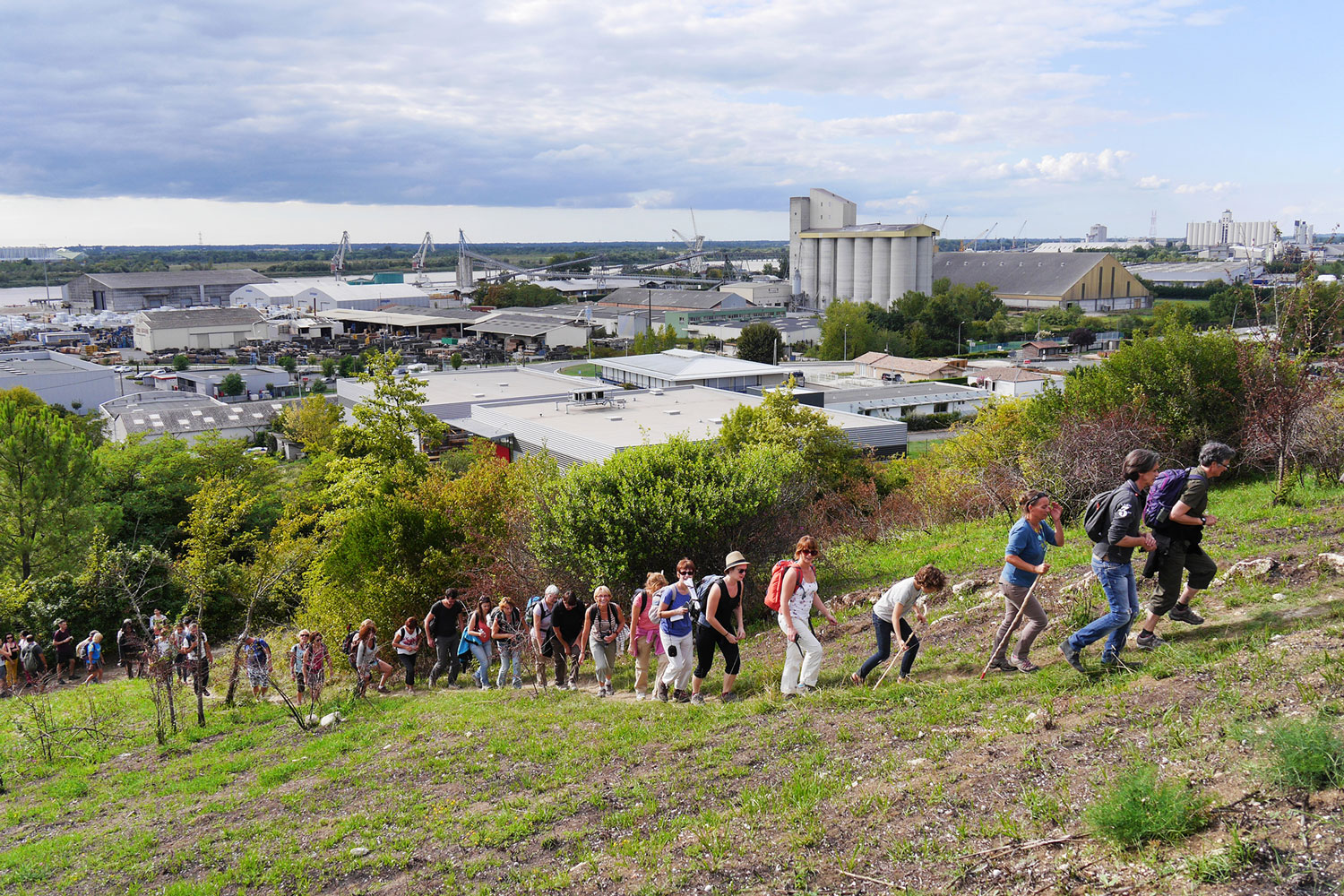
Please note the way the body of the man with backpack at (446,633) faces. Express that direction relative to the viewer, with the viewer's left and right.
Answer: facing the viewer and to the right of the viewer

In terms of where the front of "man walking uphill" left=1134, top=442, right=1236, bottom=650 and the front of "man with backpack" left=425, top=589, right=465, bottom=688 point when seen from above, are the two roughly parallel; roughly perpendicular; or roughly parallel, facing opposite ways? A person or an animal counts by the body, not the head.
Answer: roughly parallel

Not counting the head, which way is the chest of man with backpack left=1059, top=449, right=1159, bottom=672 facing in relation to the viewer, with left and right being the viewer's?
facing to the right of the viewer

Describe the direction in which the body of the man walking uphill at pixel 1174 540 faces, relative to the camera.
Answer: to the viewer's right

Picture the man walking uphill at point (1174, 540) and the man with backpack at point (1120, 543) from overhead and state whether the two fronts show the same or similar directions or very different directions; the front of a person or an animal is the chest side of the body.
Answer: same or similar directions

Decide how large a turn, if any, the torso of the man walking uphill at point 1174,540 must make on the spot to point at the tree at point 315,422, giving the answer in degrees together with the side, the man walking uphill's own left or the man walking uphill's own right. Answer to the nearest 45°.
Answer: approximately 135° to the man walking uphill's own left

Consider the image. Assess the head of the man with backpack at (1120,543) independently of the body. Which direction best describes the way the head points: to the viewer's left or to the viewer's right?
to the viewer's right

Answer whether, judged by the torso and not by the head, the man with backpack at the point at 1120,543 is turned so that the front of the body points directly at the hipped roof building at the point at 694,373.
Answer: no

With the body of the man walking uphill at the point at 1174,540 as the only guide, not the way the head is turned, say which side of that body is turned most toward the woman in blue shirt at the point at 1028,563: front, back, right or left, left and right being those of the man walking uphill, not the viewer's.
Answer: back

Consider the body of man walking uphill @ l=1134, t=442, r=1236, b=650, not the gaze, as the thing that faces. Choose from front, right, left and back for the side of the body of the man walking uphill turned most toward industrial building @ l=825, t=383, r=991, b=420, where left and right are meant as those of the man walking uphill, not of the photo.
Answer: left

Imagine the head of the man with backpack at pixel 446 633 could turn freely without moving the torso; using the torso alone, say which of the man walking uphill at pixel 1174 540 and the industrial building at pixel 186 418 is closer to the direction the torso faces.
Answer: the man walking uphill

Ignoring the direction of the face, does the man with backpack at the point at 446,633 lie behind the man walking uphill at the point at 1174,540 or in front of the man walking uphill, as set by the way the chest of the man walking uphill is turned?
behind

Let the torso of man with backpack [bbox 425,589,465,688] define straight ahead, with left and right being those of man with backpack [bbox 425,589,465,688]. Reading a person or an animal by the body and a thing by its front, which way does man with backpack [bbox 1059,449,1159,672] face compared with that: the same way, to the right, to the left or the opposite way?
to the left

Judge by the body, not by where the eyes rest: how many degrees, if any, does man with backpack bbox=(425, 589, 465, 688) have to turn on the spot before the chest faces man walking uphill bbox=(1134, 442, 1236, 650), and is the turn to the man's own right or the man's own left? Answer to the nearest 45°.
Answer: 0° — they already face them

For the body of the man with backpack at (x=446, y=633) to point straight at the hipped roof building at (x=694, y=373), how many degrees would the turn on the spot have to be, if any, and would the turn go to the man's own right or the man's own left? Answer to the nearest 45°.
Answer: approximately 135° to the man's own left

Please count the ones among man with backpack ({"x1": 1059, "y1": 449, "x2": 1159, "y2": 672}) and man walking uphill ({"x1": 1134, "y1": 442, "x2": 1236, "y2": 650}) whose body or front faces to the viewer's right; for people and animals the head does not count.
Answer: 2

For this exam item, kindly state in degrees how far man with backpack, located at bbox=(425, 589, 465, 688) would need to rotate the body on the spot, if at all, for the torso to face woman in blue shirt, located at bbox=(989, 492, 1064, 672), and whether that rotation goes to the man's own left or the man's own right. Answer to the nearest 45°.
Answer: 0° — they already face them

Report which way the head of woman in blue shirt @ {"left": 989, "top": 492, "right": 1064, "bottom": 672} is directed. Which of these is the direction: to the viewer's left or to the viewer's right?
to the viewer's right
